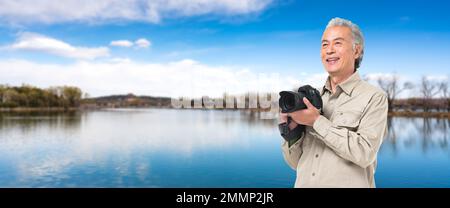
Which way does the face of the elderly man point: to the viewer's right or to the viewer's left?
to the viewer's left

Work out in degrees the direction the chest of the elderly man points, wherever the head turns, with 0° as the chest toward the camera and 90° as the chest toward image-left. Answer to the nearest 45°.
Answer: approximately 45°
